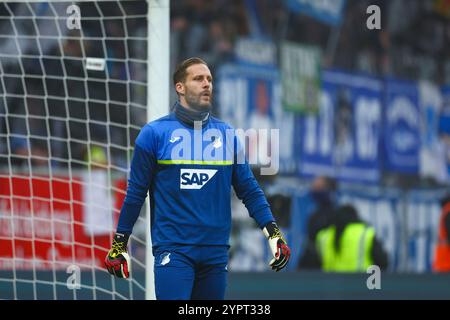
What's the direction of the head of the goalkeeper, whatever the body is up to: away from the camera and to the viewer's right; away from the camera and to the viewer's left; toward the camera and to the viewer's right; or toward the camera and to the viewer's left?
toward the camera and to the viewer's right

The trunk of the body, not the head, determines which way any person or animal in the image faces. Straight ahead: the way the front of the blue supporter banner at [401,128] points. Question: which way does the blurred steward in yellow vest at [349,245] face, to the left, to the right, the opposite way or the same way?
the opposite way

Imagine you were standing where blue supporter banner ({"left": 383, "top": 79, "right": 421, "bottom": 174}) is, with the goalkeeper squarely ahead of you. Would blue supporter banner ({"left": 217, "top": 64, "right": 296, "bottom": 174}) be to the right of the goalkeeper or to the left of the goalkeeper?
right

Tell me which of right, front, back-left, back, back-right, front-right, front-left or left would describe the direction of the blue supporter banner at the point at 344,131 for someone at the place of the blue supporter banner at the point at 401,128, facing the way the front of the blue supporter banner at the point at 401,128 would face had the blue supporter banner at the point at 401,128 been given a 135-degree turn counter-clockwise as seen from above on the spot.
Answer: back

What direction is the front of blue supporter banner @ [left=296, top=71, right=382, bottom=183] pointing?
toward the camera

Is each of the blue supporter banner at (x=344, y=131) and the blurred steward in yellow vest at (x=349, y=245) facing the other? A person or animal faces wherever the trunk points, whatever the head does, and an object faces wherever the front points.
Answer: yes

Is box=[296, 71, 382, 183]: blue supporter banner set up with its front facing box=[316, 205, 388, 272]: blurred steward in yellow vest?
yes

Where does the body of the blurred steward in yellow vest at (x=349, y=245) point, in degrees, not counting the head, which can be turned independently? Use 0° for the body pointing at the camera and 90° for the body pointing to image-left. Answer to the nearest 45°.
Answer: approximately 180°

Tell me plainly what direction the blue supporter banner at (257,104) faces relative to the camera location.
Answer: facing the viewer

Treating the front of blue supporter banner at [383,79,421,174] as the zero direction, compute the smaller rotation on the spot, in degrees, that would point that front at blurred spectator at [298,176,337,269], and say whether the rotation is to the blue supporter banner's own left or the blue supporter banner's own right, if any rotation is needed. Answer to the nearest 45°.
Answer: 0° — it already faces them

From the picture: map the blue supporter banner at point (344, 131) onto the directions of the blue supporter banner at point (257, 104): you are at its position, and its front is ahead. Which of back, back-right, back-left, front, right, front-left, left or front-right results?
back-left

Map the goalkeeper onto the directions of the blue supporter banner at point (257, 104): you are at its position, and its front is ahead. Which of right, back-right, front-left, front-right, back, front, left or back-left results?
front

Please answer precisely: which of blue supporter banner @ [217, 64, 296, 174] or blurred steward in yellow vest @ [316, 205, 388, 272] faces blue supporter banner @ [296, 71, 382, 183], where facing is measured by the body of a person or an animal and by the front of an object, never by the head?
the blurred steward in yellow vest

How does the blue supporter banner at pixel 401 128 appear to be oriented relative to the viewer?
toward the camera

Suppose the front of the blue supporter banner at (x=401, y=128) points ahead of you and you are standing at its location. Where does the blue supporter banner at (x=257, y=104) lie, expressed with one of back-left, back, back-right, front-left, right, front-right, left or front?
front-right

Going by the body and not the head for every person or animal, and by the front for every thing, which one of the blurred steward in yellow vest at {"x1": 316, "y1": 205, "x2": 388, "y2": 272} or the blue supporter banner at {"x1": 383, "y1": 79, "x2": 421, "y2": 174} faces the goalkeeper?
the blue supporter banner

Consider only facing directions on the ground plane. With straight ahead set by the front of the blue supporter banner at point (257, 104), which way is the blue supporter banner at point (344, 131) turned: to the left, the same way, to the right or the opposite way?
the same way
